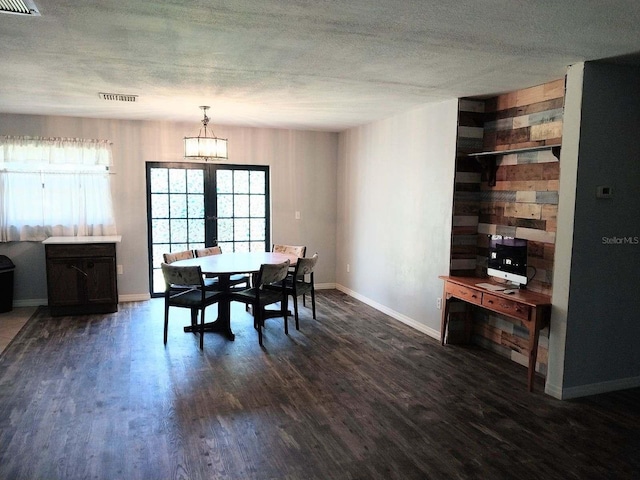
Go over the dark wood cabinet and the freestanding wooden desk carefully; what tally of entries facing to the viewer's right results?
0

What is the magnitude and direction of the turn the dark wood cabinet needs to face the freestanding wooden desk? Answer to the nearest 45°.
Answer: approximately 45° to its left

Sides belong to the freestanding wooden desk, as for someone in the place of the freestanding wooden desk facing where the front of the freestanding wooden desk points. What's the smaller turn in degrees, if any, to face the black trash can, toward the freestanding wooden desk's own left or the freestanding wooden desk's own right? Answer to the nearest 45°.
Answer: approximately 45° to the freestanding wooden desk's own right

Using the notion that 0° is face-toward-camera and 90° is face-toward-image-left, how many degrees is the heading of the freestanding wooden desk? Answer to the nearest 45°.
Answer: approximately 45°

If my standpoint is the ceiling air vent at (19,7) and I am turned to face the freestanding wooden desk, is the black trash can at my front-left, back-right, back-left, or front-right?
back-left

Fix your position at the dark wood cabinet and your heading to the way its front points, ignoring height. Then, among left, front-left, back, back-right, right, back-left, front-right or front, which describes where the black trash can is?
back-right

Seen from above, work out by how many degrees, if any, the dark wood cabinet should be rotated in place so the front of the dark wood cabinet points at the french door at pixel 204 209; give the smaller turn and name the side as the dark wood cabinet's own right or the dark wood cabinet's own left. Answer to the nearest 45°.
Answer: approximately 90° to the dark wood cabinet's own left

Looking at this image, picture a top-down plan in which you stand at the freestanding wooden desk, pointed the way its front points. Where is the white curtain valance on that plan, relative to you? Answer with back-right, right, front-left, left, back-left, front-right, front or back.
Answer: front-right

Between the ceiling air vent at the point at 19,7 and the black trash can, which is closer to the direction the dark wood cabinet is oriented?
the ceiling air vent

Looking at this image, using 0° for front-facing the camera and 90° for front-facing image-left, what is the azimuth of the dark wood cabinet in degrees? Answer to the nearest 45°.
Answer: approximately 0°

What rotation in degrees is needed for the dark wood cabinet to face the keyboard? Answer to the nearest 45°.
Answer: approximately 45° to its left

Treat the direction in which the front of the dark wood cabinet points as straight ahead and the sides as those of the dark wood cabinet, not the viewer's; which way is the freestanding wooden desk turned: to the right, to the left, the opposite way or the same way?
to the right

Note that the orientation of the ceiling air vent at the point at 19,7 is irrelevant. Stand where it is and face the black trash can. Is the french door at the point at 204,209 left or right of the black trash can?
right
